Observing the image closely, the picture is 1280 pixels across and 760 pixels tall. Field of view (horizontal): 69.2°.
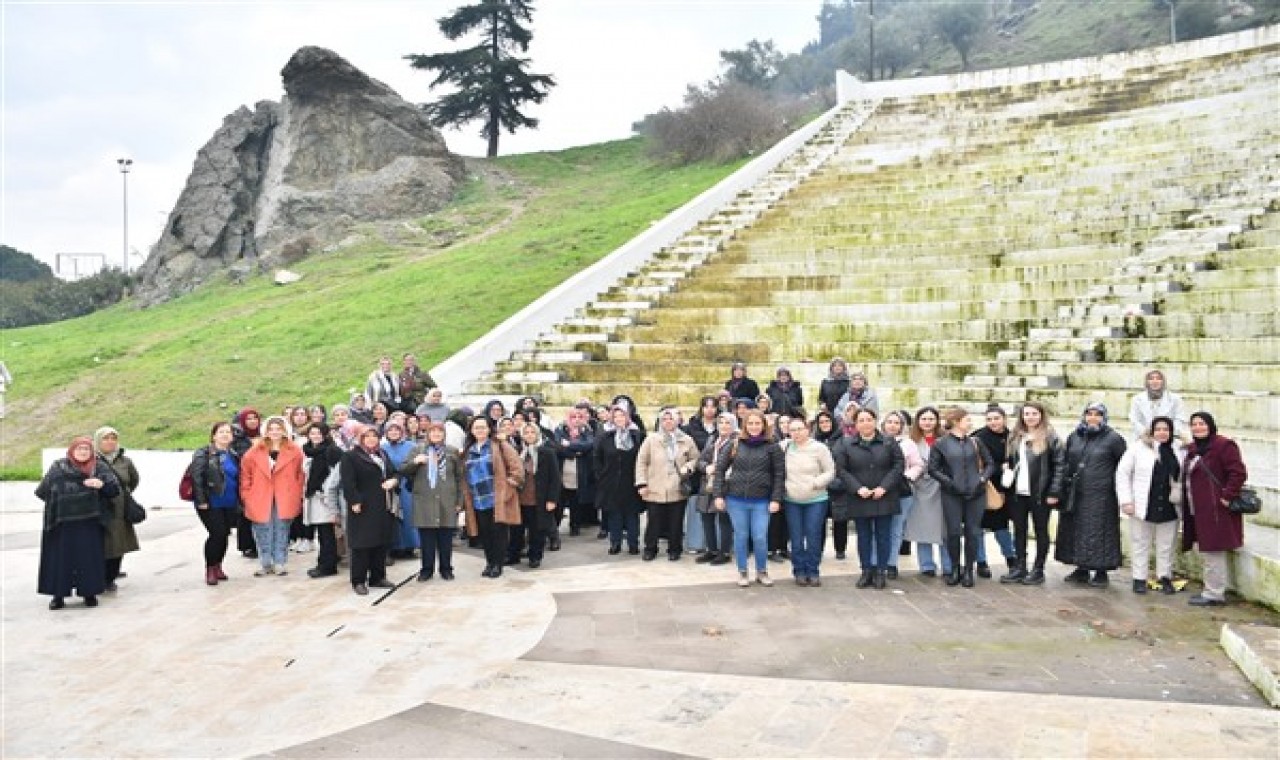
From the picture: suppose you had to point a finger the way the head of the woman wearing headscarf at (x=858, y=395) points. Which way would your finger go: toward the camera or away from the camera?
toward the camera

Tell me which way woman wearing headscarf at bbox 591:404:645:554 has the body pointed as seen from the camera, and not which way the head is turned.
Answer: toward the camera

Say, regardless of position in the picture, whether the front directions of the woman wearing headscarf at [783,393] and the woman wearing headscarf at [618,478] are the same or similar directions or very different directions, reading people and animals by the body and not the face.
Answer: same or similar directions

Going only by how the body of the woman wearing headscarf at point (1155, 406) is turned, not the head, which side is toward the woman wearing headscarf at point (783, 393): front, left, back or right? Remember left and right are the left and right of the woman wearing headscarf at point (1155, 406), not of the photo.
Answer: right

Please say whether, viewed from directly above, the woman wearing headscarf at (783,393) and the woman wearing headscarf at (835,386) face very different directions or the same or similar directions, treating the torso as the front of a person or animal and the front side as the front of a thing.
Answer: same or similar directions

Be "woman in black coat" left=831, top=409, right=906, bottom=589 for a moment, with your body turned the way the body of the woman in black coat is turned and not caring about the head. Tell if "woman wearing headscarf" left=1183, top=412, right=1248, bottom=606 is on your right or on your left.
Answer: on your left

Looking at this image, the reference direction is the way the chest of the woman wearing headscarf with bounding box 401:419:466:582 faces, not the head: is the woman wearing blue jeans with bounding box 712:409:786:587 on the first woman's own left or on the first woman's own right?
on the first woman's own left

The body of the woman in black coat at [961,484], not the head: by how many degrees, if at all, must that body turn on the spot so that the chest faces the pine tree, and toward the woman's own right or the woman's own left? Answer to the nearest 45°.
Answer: approximately 135° to the woman's own right

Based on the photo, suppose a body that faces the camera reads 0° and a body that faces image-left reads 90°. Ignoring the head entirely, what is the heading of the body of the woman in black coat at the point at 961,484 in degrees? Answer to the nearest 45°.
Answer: approximately 0°

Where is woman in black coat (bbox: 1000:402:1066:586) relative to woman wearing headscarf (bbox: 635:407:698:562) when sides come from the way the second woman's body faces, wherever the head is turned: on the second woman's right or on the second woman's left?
on the second woman's left

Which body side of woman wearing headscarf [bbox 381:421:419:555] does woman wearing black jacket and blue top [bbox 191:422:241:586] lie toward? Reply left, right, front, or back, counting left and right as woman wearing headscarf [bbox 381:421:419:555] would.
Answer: right

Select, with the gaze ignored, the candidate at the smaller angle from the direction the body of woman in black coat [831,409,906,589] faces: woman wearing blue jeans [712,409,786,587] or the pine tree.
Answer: the woman wearing blue jeans

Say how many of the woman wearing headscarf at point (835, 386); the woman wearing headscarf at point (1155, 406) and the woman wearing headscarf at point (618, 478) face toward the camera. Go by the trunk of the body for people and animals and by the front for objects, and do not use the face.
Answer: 3

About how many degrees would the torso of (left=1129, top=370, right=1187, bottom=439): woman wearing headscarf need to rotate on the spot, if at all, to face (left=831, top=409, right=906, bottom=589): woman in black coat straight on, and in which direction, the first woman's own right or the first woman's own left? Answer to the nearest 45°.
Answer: approximately 45° to the first woman's own right

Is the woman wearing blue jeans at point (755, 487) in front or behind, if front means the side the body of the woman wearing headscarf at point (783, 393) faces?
in front

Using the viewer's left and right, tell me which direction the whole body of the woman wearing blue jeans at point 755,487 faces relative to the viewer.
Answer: facing the viewer
